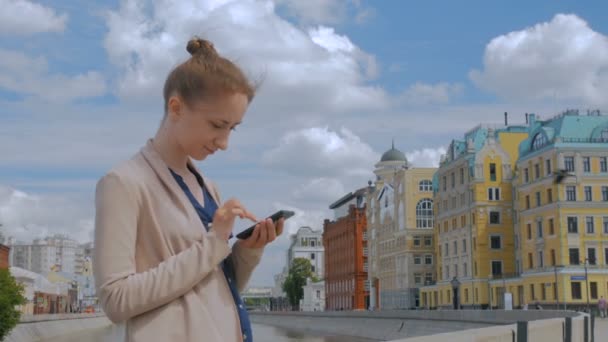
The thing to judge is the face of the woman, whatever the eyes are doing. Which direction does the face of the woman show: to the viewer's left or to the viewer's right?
to the viewer's right

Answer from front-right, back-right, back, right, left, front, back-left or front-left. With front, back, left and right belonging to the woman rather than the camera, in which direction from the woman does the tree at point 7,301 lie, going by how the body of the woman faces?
back-left

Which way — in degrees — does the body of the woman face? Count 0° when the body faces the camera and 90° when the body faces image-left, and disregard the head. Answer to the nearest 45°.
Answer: approximately 315°
